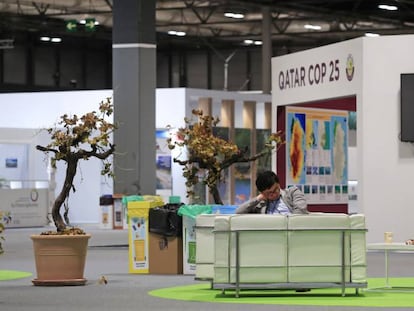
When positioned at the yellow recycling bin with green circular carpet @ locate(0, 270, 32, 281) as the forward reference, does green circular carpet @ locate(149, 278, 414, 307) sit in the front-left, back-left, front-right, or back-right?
back-left

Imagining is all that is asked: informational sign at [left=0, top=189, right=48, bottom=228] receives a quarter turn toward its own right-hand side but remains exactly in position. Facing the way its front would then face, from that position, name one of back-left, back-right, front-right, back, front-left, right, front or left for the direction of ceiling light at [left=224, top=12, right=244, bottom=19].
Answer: back-right

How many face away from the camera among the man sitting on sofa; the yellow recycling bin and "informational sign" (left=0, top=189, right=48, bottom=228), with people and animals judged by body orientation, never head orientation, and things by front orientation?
0

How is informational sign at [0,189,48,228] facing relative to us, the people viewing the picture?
facing the viewer

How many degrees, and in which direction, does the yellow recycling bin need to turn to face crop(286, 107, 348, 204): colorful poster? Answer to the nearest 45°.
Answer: approximately 135° to its left

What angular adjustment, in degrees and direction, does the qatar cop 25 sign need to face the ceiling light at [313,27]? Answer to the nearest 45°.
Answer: approximately 135° to its right

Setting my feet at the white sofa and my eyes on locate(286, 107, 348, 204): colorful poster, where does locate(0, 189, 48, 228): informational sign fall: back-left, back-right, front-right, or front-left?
front-left

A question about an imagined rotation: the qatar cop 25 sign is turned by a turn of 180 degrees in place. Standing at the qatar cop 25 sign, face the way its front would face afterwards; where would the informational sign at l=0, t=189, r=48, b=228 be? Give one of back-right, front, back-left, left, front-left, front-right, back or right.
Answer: left

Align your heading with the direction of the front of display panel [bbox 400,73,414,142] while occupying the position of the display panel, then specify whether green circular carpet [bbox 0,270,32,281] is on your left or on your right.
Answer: on your right

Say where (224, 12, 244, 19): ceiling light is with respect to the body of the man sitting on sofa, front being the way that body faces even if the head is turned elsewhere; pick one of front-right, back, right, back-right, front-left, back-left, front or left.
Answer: back

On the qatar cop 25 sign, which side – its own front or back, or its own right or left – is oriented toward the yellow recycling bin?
front

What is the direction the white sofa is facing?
away from the camera

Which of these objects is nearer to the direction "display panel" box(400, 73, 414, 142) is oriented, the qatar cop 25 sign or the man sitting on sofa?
the man sitting on sofa

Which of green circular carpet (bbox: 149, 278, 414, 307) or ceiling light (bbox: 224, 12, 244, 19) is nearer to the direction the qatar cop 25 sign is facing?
the green circular carpet
